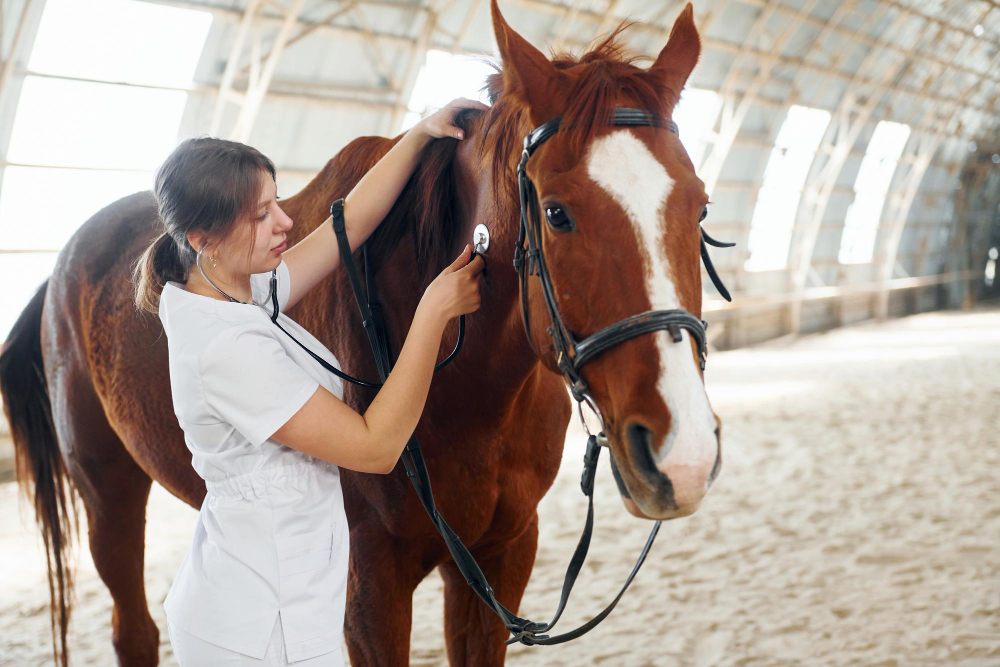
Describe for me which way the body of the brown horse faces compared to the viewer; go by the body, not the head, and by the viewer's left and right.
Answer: facing the viewer and to the right of the viewer

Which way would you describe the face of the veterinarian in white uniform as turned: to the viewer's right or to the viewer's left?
to the viewer's right

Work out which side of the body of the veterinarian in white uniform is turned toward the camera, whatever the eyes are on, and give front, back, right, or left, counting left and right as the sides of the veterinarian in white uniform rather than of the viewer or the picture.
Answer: right
